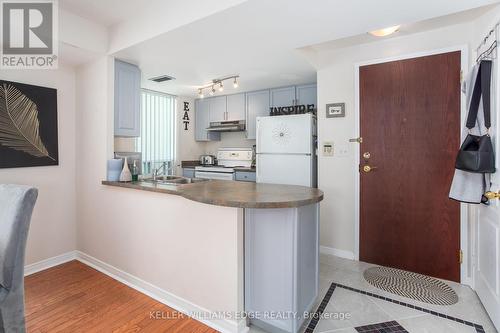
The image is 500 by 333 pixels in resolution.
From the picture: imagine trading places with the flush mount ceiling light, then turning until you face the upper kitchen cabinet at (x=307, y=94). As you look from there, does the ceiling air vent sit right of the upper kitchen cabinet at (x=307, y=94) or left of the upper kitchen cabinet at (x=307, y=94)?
left

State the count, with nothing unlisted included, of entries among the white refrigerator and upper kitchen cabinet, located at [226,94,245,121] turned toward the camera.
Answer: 2

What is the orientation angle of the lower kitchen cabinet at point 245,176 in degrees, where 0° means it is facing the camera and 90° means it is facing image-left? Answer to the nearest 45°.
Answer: approximately 0°

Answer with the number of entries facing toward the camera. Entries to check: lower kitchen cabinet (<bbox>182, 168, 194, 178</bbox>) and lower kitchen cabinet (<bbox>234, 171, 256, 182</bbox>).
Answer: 2

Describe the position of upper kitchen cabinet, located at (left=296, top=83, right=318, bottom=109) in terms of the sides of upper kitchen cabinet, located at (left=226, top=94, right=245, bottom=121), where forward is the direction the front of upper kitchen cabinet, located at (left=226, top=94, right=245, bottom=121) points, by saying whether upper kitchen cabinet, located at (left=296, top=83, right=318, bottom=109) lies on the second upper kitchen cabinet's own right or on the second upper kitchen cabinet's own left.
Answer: on the second upper kitchen cabinet's own left

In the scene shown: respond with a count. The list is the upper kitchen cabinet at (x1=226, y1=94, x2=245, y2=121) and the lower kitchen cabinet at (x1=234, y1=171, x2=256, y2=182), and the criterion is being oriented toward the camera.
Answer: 2

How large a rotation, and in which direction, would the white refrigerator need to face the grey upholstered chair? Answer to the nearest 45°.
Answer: approximately 45° to its right

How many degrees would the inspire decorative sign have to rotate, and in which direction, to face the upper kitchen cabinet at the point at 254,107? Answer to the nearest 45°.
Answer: approximately 135° to its right

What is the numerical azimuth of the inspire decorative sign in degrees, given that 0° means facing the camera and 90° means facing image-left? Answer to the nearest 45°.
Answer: approximately 0°

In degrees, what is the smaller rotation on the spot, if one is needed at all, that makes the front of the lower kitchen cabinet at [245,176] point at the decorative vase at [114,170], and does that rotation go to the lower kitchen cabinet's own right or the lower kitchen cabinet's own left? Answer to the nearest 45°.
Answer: approximately 45° to the lower kitchen cabinet's own right
